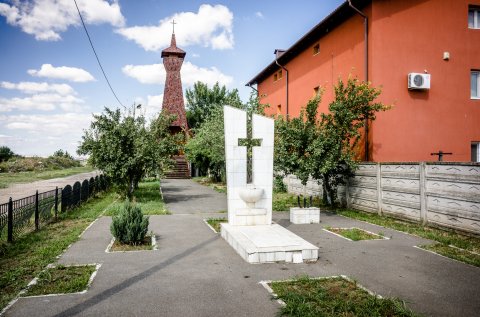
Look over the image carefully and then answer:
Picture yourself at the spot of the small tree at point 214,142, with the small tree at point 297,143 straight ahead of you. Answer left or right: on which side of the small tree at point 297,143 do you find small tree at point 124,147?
right

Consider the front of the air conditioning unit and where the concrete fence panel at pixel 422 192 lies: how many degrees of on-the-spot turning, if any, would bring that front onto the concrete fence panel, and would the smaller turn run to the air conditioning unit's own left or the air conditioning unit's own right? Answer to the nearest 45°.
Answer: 0° — it already faces it

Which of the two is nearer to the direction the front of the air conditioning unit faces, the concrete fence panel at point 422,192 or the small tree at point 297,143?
the concrete fence panel

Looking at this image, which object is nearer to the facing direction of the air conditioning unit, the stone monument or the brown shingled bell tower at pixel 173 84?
the stone monument

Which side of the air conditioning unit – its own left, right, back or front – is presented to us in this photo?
front

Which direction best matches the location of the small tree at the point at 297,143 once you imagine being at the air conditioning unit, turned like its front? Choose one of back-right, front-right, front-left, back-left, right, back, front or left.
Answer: front-right

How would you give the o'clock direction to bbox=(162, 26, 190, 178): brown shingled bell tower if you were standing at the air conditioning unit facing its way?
The brown shingled bell tower is roughly at 4 o'clock from the air conditioning unit.

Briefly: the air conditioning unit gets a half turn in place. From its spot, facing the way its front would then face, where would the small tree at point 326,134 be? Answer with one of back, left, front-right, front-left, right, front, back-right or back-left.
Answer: back-left

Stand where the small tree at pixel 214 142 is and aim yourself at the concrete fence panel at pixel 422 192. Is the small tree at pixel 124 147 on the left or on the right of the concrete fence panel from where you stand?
right

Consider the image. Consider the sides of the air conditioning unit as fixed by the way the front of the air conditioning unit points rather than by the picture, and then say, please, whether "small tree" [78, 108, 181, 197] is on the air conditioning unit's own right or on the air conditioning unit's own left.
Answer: on the air conditioning unit's own right

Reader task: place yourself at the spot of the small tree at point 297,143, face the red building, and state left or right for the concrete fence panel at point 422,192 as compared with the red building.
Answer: right

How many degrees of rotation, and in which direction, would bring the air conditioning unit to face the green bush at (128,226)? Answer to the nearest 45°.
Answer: approximately 45° to its right

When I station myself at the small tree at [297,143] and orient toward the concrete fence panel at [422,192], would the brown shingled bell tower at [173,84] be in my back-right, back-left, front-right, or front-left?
back-left
